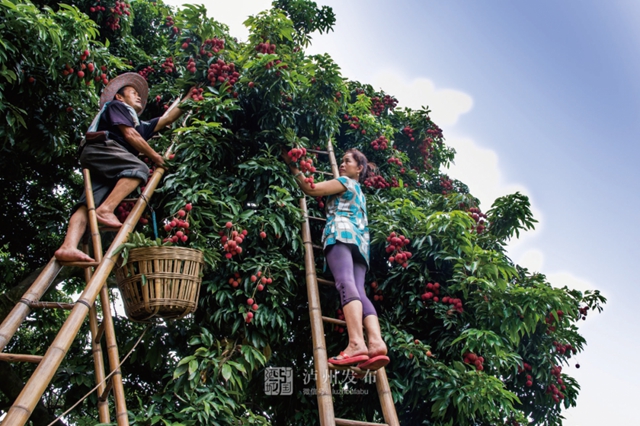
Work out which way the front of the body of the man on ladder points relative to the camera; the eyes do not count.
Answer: to the viewer's right

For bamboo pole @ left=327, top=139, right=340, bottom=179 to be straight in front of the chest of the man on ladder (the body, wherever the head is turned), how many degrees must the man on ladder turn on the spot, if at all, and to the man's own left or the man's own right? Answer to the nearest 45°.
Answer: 0° — they already face it

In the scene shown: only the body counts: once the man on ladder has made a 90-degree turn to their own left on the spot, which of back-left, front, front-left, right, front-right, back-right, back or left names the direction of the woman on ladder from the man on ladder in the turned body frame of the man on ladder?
right

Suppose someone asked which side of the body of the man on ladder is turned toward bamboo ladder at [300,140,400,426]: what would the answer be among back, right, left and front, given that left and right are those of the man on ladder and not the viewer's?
front
